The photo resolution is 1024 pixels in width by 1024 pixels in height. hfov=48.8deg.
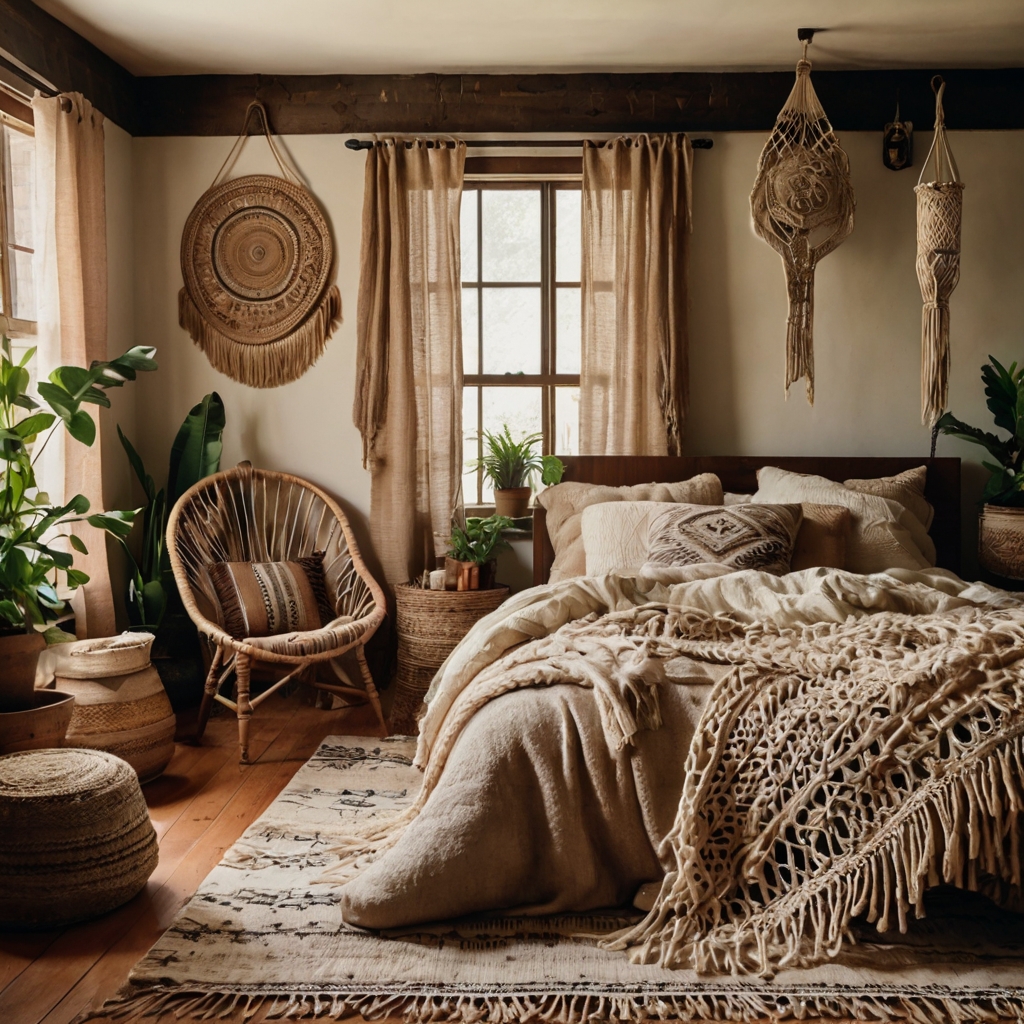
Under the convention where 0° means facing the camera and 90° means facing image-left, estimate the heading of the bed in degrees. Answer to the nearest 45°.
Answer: approximately 0°

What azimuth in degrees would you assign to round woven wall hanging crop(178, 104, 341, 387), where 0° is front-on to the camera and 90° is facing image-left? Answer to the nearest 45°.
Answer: approximately 0°

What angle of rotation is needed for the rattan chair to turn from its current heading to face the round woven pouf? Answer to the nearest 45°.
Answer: approximately 45° to its right

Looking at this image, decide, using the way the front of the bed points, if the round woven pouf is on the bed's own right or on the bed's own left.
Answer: on the bed's own right

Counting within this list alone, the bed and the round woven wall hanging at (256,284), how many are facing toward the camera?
2

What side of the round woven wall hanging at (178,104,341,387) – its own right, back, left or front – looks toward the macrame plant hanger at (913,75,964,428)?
left
